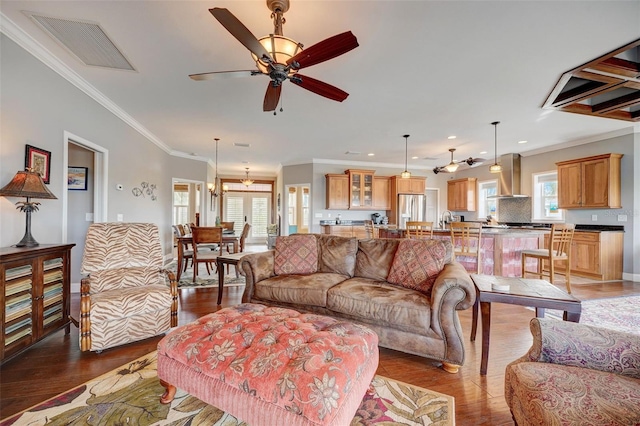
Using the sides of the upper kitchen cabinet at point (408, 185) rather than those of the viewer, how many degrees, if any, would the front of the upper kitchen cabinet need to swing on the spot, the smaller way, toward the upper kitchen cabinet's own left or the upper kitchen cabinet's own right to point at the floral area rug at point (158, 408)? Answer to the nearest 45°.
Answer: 0° — it already faces it

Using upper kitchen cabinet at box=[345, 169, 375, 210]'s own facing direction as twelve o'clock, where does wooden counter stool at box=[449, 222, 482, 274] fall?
The wooden counter stool is roughly at 11 o'clock from the upper kitchen cabinet.

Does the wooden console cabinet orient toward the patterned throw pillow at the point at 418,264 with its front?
yes

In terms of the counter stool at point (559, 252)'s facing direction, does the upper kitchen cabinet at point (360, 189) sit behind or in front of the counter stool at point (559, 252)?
in front

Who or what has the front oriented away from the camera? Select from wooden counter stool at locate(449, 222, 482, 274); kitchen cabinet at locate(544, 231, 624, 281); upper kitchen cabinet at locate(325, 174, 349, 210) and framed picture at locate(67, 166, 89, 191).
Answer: the wooden counter stool

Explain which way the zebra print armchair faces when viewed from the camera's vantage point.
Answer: facing the viewer and to the right of the viewer

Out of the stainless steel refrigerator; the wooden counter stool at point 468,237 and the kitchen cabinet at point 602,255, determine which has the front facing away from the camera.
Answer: the wooden counter stool

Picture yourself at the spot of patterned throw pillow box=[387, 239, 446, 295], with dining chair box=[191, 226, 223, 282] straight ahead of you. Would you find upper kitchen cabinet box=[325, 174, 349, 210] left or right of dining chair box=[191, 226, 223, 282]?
right

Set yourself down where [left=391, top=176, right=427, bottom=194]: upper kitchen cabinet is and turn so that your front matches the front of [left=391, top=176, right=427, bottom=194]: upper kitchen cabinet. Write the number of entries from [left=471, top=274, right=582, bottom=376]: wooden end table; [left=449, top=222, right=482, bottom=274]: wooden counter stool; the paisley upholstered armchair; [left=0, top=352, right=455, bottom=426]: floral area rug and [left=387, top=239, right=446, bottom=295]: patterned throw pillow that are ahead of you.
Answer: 5

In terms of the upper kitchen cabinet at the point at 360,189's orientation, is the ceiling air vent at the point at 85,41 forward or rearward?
forward

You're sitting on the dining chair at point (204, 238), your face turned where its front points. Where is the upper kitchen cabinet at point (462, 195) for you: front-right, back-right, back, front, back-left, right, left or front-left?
right

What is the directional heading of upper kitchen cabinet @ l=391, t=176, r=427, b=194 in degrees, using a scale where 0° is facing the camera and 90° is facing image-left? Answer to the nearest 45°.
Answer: approximately 0°

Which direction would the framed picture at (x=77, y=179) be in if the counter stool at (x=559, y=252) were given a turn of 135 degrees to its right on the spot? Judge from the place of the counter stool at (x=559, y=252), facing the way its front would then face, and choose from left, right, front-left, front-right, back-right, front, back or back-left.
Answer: back-right

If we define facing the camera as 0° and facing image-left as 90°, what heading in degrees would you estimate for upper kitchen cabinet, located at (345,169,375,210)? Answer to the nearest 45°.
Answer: approximately 0°

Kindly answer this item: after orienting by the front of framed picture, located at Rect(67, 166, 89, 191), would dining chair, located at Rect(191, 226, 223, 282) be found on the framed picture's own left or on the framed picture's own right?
on the framed picture's own left

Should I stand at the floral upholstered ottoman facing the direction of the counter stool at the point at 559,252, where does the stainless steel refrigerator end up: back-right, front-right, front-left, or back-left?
front-left

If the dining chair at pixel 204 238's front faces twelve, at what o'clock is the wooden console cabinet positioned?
The wooden console cabinet is roughly at 7 o'clock from the dining chair.

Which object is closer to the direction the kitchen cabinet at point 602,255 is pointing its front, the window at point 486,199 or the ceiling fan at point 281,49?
the ceiling fan

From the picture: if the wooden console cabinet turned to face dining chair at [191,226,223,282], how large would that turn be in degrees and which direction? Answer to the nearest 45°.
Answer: approximately 90° to its left

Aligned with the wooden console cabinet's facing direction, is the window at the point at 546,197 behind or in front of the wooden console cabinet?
in front
